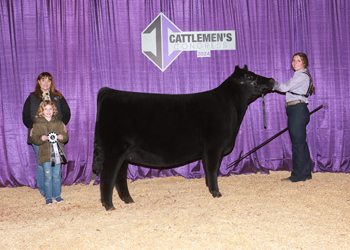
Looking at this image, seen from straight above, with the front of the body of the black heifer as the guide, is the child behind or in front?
behind

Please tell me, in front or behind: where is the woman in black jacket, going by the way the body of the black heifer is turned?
behind

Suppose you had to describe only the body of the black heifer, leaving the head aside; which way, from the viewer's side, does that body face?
to the viewer's right

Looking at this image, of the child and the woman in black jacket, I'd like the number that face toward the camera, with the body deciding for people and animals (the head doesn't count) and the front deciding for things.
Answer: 2

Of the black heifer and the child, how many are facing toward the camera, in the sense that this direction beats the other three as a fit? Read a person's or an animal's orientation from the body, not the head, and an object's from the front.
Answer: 1

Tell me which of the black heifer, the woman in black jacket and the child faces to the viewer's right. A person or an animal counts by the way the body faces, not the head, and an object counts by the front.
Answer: the black heifer

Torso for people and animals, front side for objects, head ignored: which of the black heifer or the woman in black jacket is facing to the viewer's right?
the black heifer

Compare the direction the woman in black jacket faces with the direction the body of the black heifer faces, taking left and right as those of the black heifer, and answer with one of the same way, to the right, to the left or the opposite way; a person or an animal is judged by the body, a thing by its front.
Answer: to the right

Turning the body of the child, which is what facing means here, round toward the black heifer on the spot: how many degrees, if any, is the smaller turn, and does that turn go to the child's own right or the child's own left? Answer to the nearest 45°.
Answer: approximately 45° to the child's own left
